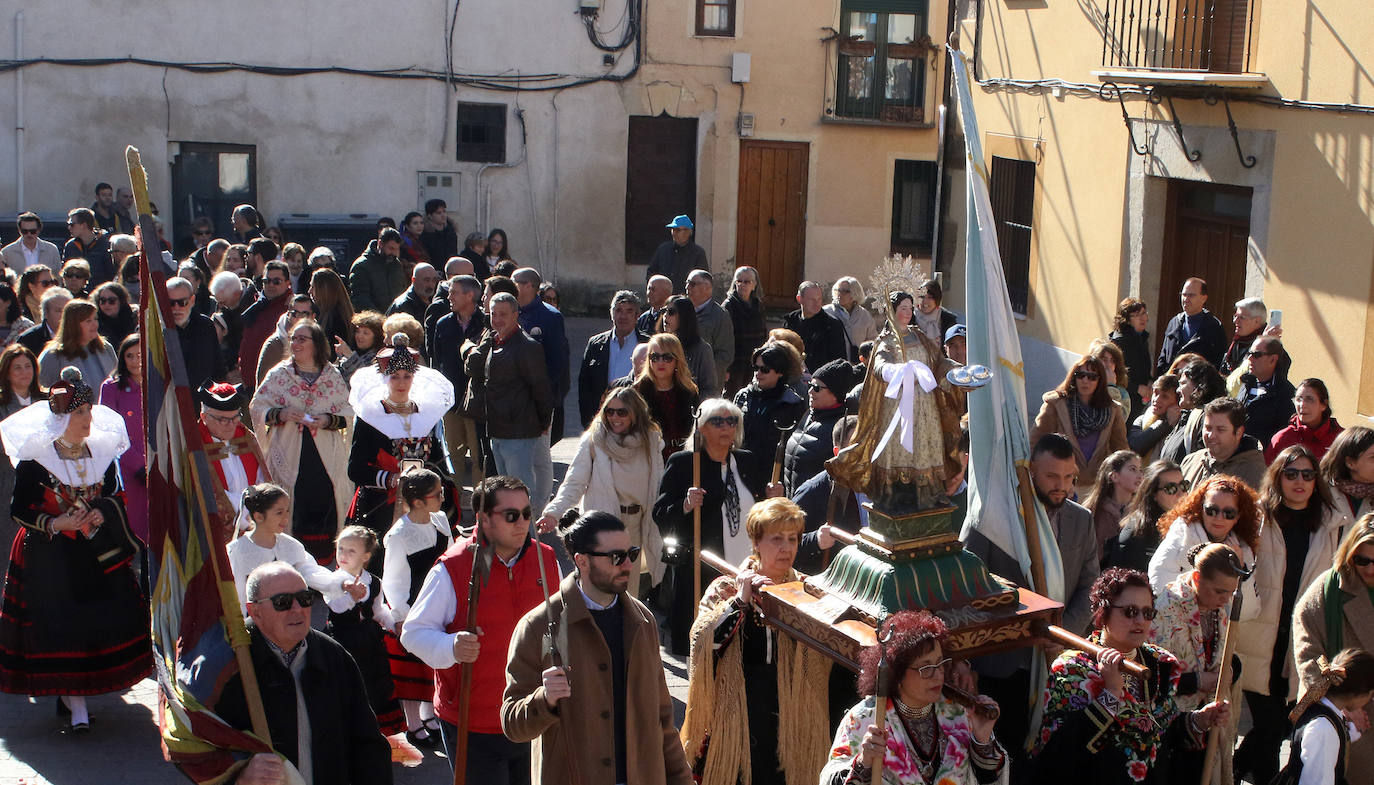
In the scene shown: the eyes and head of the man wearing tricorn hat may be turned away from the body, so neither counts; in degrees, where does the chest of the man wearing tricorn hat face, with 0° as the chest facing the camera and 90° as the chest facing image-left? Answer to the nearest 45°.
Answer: approximately 0°

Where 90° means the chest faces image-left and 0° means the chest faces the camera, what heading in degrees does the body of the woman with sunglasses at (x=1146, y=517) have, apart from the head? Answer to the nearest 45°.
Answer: approximately 315°

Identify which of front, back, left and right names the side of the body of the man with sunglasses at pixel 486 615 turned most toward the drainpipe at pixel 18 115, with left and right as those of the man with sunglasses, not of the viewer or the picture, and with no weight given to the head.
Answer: back

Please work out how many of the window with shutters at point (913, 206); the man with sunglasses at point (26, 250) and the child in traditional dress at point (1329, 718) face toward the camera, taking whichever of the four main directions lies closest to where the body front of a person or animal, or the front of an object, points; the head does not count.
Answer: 2

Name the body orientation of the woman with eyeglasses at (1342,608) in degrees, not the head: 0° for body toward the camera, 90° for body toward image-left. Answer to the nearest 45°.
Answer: approximately 315°
